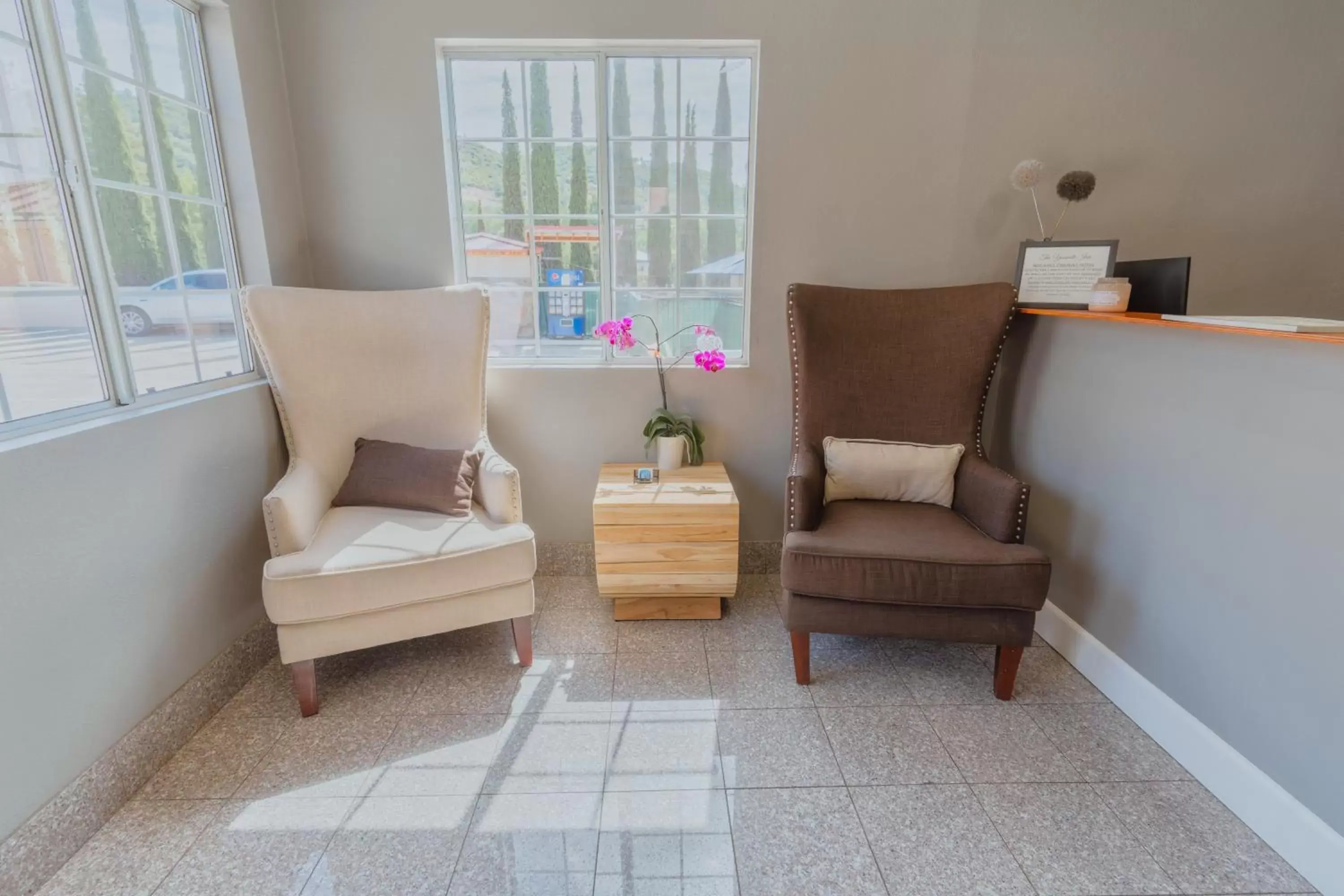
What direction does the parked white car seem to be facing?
to the viewer's left

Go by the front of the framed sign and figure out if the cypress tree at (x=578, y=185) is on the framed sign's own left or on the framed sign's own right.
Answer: on the framed sign's own right

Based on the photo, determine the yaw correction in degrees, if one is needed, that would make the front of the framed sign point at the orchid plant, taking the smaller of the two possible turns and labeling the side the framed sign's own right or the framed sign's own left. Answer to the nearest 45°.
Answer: approximately 90° to the framed sign's own right

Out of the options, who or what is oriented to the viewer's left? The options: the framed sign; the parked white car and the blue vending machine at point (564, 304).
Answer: the parked white car

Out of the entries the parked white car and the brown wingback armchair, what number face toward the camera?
1

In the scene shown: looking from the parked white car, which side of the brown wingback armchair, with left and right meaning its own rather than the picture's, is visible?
right

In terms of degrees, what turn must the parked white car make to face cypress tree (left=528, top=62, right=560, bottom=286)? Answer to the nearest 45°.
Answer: approximately 180°
